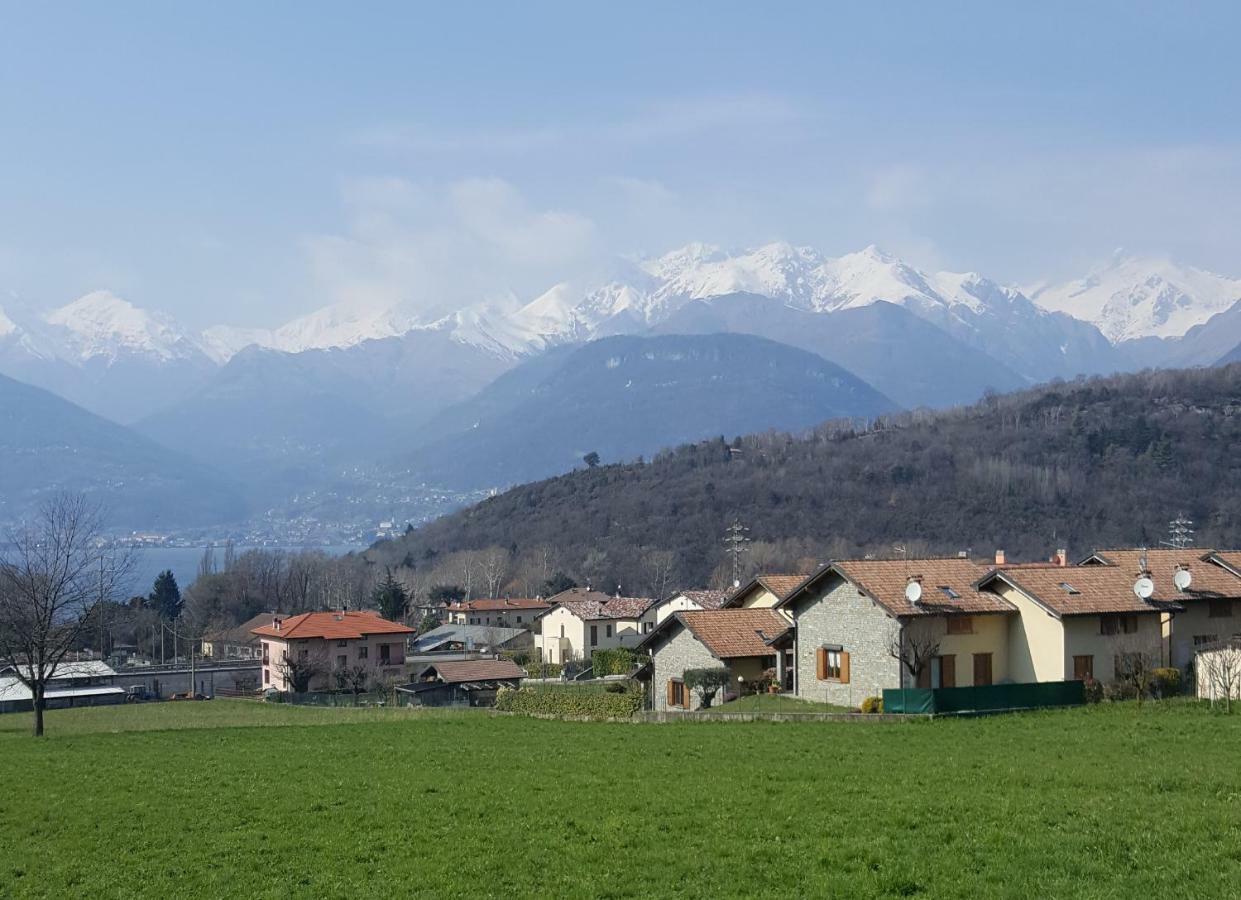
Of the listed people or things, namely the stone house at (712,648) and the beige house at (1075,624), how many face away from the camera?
0

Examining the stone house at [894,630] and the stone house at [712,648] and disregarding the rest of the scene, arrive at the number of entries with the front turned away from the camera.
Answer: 0

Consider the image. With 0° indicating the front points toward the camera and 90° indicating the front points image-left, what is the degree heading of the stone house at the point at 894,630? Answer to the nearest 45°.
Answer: approximately 315°

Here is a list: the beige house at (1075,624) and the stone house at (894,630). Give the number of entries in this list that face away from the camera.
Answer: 0

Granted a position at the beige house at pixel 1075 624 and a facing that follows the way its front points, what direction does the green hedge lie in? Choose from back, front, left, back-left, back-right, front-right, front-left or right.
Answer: back-right

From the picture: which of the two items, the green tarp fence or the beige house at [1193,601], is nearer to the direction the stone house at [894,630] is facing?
the green tarp fence
